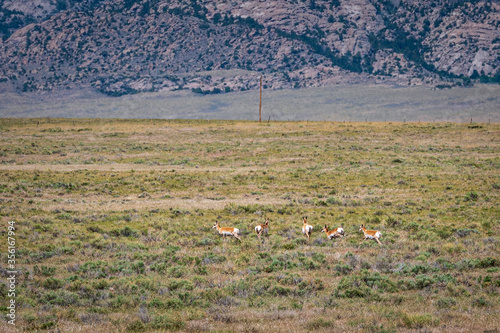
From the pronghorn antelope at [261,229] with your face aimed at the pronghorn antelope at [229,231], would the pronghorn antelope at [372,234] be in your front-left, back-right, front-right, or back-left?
back-left

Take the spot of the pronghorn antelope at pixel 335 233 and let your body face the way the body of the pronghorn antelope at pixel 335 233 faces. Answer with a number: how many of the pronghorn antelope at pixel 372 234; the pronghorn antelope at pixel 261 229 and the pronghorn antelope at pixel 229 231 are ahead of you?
2

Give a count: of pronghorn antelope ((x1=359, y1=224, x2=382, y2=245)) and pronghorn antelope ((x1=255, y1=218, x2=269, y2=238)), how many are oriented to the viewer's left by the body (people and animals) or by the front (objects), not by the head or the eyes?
1

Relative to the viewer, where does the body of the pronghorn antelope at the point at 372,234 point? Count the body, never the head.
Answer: to the viewer's left

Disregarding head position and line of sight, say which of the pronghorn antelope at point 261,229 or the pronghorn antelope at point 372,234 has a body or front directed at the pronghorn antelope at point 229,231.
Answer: the pronghorn antelope at point 372,234

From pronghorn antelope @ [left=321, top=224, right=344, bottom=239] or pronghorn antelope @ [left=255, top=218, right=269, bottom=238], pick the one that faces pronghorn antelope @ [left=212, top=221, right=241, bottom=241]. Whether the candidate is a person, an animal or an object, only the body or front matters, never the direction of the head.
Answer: pronghorn antelope @ [left=321, top=224, right=344, bottom=239]

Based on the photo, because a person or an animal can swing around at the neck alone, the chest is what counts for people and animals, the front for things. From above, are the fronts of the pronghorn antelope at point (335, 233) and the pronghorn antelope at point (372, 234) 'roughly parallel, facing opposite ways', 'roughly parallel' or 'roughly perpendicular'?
roughly parallel

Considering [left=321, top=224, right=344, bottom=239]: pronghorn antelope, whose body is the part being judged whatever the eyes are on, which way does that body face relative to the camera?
to the viewer's left

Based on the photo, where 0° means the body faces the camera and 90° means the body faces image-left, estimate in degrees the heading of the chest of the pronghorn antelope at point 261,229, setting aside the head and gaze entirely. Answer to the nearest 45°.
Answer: approximately 225°
